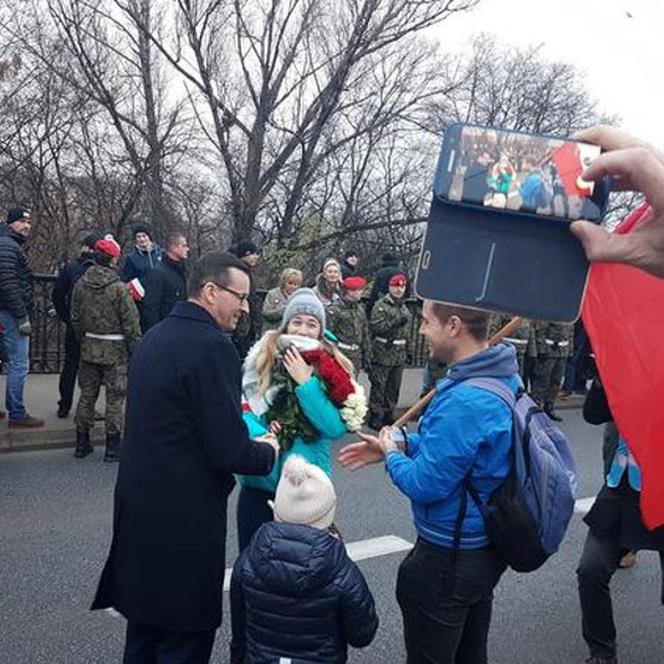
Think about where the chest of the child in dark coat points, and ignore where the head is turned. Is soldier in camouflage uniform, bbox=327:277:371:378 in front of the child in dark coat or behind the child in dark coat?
in front

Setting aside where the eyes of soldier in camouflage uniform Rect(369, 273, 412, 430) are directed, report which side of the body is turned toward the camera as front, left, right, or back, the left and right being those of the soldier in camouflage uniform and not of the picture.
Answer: front

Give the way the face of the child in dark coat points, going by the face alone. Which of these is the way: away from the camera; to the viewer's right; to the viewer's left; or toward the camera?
away from the camera

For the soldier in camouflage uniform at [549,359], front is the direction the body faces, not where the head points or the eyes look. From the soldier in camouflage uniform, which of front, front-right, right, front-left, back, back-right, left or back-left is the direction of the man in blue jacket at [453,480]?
front

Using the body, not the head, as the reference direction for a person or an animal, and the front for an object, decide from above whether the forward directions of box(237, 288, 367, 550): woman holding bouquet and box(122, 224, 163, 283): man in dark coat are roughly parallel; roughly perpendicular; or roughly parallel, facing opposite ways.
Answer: roughly parallel

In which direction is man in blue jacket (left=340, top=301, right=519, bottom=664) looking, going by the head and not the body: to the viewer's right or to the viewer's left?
to the viewer's left

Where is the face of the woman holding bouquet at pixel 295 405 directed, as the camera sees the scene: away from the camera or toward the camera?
toward the camera

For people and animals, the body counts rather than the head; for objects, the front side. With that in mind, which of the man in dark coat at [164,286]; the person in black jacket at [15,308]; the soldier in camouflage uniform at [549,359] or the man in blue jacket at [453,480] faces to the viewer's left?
the man in blue jacket

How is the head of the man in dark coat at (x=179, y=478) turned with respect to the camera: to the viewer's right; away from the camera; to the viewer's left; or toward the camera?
to the viewer's right

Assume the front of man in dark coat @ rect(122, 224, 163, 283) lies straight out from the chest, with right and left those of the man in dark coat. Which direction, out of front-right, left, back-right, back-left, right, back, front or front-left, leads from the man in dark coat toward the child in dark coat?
front

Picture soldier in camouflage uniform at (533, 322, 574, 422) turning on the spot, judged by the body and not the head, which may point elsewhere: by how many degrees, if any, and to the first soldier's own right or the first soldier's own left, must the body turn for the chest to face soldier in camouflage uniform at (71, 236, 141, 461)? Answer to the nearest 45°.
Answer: approximately 45° to the first soldier's own right

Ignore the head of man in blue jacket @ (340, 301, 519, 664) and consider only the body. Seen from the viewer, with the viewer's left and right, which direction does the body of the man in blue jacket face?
facing to the left of the viewer

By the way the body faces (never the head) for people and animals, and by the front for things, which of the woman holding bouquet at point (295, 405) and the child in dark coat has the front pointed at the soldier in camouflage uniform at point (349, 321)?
the child in dark coat

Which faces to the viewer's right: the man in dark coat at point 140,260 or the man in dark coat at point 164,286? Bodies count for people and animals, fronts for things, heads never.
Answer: the man in dark coat at point 164,286

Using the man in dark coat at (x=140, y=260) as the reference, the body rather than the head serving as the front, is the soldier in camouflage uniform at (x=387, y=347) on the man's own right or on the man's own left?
on the man's own left

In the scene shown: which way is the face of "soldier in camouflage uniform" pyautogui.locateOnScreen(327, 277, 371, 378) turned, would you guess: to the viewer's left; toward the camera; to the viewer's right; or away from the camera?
toward the camera
